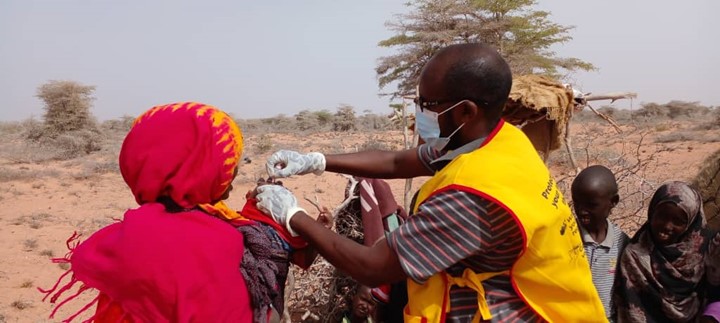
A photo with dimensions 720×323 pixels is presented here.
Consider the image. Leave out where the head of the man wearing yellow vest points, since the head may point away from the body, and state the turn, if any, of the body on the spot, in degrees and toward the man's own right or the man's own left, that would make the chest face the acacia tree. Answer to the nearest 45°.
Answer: approximately 90° to the man's own right

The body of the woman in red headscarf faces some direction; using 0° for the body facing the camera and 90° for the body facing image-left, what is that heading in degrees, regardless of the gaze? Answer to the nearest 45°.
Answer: approximately 225°

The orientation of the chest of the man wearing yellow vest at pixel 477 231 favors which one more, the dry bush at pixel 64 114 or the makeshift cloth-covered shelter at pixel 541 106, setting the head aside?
the dry bush

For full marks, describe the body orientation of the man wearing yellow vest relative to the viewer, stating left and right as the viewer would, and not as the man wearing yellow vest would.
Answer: facing to the left of the viewer

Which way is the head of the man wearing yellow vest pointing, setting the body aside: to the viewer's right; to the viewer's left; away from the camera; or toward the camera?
to the viewer's left

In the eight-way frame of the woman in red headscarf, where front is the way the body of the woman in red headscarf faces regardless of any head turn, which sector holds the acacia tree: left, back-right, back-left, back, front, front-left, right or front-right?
front

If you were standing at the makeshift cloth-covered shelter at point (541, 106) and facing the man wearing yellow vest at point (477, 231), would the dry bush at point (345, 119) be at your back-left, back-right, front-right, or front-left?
back-right

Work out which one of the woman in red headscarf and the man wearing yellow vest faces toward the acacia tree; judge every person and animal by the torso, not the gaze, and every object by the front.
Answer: the woman in red headscarf

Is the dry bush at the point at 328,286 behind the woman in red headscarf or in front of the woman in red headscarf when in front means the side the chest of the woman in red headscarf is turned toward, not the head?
in front

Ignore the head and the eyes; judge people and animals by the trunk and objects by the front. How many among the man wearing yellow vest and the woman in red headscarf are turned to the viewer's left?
1

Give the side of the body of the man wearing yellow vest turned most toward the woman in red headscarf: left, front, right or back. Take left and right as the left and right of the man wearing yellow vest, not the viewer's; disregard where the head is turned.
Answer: front

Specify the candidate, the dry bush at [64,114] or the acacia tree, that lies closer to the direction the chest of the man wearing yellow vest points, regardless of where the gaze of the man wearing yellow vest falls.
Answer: the dry bush
